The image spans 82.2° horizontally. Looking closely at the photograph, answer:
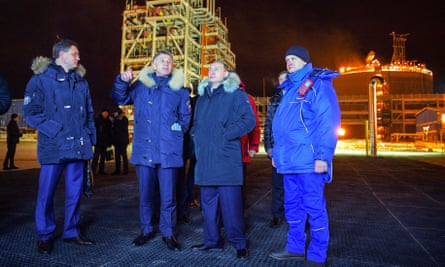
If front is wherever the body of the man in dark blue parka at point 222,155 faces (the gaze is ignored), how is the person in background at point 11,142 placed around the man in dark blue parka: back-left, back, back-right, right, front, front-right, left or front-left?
right

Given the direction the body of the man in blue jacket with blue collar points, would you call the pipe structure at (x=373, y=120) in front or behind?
behind

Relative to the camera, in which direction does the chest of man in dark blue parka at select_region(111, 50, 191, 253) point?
toward the camera

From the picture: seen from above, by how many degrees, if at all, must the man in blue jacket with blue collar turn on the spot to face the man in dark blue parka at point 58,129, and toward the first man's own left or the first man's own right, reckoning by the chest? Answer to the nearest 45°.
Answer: approximately 45° to the first man's own right

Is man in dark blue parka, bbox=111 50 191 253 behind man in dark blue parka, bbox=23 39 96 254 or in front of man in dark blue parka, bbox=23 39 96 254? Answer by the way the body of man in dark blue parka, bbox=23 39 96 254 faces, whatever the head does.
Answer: in front

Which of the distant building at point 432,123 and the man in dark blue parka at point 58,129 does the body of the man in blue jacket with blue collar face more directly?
the man in dark blue parka
